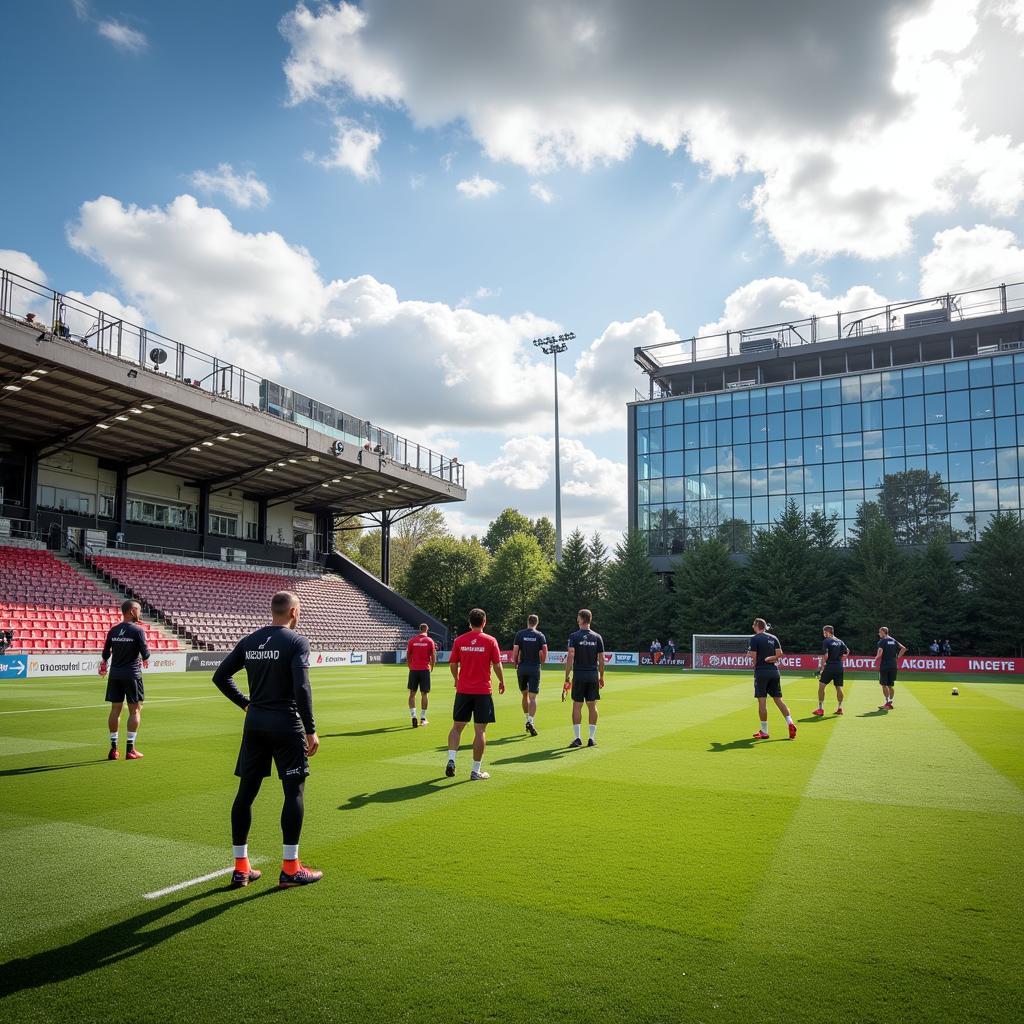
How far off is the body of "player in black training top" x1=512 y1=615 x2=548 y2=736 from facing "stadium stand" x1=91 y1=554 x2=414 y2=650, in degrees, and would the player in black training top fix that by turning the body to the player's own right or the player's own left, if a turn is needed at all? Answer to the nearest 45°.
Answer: approximately 45° to the player's own left

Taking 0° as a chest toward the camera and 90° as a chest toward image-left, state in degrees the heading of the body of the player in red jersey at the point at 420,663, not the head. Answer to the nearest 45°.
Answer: approximately 180°

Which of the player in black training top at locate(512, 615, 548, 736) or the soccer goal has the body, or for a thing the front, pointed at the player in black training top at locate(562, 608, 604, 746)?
the soccer goal

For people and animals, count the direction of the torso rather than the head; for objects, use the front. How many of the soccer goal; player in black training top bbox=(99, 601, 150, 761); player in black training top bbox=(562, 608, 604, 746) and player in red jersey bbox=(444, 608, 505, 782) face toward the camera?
1

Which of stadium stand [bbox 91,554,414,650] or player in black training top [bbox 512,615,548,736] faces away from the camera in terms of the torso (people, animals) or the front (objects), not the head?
the player in black training top

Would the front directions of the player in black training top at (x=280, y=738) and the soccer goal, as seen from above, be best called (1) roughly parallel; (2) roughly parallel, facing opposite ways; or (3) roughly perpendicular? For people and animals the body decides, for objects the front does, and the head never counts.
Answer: roughly parallel, facing opposite ways

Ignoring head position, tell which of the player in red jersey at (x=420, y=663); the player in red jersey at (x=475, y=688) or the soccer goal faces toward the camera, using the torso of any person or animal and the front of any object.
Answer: the soccer goal

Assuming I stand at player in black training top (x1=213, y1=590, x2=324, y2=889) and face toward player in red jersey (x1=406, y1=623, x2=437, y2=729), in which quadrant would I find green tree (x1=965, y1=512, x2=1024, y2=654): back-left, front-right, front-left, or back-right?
front-right

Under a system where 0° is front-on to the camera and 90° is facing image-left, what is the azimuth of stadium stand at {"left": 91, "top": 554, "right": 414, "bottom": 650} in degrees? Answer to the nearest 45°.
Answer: approximately 315°

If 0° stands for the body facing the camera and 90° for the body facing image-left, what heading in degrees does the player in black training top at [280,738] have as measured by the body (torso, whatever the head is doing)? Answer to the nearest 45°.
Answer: approximately 225°

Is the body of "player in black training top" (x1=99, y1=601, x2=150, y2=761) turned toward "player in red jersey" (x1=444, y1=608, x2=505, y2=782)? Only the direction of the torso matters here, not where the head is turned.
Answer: no

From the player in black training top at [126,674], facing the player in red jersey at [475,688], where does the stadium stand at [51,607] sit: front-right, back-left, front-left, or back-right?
back-left

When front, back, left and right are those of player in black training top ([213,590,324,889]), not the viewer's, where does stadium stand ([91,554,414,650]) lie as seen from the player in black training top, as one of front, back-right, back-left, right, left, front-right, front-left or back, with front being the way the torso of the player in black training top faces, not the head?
front-left
